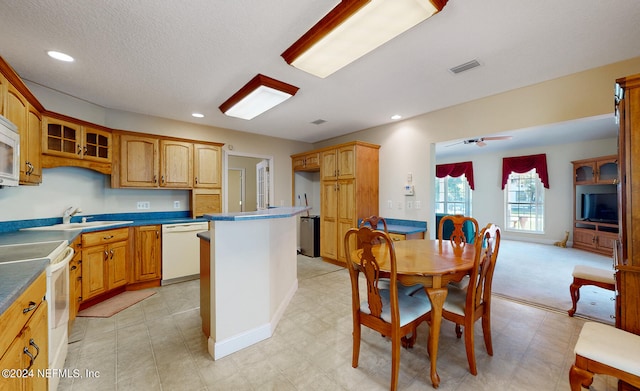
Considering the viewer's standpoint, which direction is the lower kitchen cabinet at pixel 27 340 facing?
facing to the right of the viewer

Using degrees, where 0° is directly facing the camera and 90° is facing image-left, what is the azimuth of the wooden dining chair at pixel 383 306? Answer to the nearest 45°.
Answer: approximately 225°

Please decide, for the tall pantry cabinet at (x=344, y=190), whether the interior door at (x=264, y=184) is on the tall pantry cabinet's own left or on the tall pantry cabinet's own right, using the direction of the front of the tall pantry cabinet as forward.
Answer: on the tall pantry cabinet's own right

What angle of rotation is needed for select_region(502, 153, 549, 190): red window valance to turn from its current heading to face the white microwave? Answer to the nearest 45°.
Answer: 0° — it already faces it

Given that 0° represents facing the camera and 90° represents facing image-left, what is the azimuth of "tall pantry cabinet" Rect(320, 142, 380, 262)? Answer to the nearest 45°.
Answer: approximately 45°

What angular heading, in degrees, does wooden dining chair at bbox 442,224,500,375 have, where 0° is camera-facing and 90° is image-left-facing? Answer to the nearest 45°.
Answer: approximately 135°

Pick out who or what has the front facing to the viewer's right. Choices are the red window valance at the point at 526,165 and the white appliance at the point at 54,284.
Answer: the white appliance

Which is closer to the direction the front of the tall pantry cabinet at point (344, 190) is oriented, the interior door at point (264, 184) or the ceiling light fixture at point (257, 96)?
the ceiling light fixture

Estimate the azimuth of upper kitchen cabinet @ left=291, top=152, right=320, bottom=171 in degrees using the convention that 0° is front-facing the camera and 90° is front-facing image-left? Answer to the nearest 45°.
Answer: approximately 45°

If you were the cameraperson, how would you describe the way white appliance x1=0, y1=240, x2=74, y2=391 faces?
facing to the right of the viewer

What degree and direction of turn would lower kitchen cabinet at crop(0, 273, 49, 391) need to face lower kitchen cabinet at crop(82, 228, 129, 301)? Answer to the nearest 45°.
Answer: approximately 90° to its left

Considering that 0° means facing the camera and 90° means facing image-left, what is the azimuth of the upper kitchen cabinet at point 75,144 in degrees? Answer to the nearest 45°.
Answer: approximately 315°
